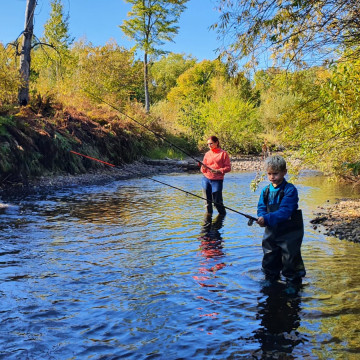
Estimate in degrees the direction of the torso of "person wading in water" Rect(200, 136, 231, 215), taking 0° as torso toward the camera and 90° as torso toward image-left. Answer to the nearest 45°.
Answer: approximately 45°

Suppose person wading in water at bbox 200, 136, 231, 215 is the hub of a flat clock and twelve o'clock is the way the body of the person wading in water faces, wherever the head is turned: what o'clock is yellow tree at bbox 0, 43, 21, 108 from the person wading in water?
The yellow tree is roughly at 3 o'clock from the person wading in water.

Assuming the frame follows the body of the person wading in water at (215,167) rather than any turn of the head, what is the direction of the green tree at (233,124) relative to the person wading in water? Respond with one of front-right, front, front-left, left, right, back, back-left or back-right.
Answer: back-right

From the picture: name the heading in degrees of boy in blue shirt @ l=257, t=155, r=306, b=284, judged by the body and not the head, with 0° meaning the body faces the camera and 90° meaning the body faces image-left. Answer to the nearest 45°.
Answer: approximately 45°

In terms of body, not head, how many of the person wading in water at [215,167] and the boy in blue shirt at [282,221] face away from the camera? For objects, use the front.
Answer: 0

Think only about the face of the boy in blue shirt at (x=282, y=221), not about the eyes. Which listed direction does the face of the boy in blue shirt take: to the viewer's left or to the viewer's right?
to the viewer's left

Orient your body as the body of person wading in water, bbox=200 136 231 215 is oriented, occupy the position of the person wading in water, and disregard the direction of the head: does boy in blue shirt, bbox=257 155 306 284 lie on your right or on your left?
on your left

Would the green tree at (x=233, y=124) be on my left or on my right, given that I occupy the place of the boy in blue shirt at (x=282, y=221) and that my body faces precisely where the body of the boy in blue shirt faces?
on my right

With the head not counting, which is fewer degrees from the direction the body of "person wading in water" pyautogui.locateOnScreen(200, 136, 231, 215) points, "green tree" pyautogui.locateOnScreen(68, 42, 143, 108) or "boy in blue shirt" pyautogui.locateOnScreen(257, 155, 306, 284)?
the boy in blue shirt

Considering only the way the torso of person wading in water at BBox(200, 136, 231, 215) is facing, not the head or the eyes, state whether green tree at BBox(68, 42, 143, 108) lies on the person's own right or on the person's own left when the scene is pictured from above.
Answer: on the person's own right

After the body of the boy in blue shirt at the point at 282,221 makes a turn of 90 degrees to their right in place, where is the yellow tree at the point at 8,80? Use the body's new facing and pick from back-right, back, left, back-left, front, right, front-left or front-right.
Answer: front
